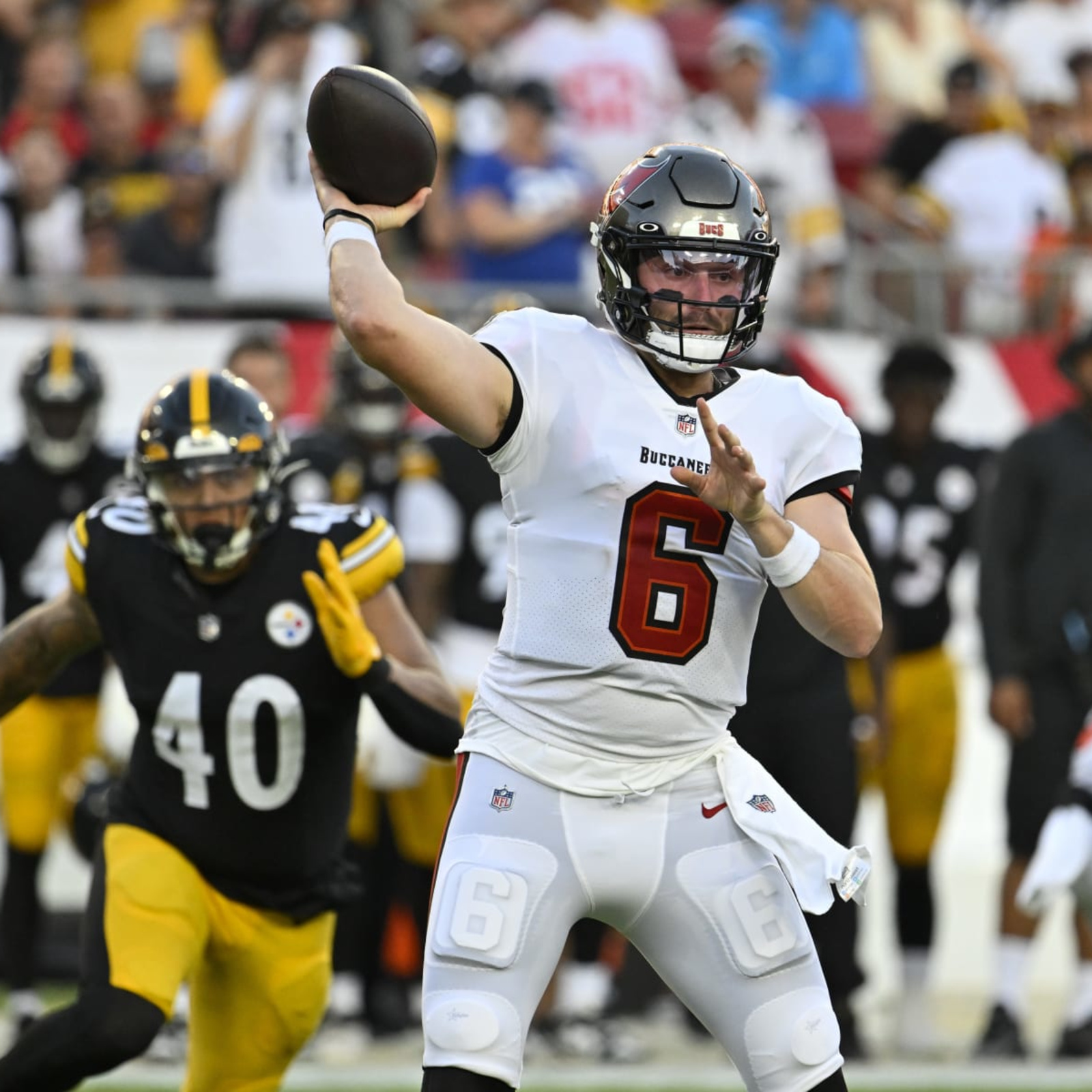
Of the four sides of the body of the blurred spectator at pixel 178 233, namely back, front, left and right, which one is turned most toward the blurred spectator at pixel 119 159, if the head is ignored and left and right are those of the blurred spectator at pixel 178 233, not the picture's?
back

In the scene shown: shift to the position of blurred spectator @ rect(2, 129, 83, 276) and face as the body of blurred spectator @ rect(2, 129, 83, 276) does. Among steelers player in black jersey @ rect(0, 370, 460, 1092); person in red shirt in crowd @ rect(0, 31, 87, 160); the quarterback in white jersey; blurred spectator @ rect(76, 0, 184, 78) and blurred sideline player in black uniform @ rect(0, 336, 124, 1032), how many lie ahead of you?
3

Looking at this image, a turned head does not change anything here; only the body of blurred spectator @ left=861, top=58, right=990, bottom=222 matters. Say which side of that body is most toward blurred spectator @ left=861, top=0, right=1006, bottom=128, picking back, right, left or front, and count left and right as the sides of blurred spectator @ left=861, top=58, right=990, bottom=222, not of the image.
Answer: back

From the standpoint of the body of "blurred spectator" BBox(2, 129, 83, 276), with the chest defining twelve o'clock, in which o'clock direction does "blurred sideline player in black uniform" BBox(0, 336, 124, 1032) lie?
The blurred sideline player in black uniform is roughly at 12 o'clock from the blurred spectator.

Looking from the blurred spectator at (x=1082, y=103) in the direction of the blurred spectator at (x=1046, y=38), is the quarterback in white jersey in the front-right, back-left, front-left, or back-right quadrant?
back-left

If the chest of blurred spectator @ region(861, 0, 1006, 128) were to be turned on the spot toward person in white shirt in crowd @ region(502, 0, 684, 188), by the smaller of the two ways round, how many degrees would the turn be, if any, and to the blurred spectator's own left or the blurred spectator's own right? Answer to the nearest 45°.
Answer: approximately 45° to the blurred spectator's own right

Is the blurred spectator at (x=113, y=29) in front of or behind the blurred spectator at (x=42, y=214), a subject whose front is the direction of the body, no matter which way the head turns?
behind

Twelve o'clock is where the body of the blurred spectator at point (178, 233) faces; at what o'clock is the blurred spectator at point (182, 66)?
the blurred spectator at point (182, 66) is roughly at 6 o'clock from the blurred spectator at point (178, 233).

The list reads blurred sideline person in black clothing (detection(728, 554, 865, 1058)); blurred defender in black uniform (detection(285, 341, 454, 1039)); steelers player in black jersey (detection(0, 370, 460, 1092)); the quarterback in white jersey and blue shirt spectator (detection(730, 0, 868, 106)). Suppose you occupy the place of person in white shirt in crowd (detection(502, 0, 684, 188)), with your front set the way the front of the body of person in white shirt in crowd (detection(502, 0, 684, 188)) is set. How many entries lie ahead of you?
4

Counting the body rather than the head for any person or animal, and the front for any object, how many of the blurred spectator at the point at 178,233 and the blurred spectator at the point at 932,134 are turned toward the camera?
2

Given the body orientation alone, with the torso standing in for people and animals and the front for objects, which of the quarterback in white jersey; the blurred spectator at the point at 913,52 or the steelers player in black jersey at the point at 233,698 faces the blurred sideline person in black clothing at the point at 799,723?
the blurred spectator

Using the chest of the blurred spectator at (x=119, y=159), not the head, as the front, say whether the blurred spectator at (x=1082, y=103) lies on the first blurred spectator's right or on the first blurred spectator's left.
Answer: on the first blurred spectator's left
